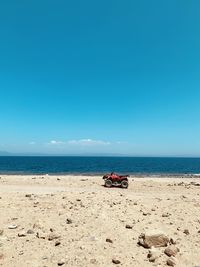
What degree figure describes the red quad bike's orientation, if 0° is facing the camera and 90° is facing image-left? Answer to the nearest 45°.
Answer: approximately 90°

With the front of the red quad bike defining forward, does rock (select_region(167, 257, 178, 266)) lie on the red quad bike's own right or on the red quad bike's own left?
on the red quad bike's own left

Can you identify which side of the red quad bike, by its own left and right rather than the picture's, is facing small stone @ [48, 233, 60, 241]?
left

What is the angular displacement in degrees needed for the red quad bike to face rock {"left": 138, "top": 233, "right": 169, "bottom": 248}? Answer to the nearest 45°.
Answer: approximately 90° to its left

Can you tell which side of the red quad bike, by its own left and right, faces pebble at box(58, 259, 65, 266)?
left
